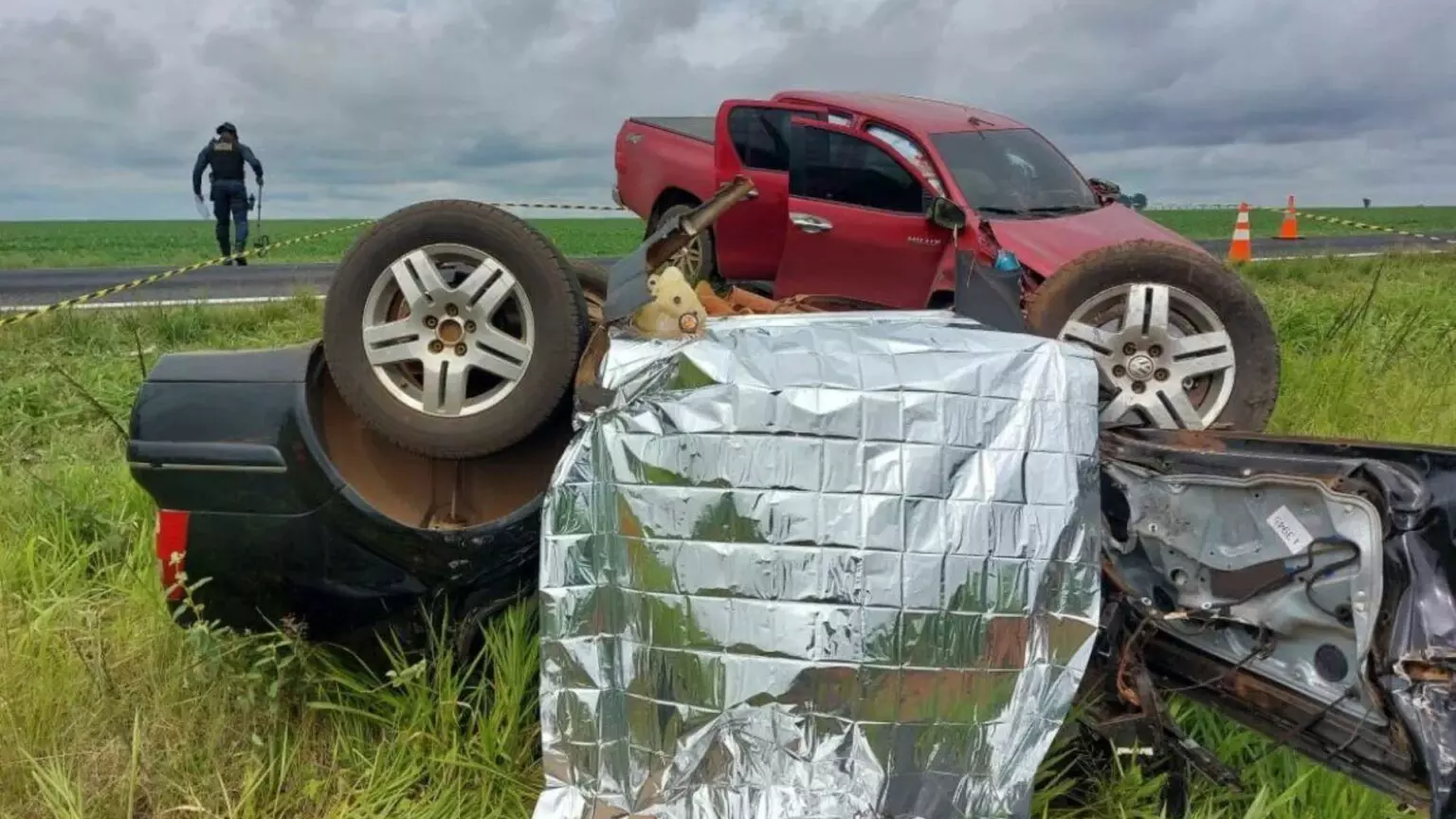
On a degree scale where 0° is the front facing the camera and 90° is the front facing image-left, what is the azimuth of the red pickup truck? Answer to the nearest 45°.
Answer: approximately 315°

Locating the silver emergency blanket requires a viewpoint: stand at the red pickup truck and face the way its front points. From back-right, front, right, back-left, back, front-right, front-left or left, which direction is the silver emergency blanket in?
front-right

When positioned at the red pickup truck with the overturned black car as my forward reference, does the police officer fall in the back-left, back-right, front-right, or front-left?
back-right

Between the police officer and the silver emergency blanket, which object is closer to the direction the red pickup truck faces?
the silver emergency blanket

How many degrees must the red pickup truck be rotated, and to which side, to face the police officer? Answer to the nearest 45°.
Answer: approximately 180°
